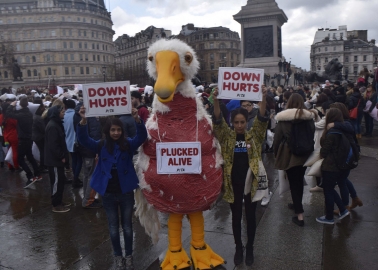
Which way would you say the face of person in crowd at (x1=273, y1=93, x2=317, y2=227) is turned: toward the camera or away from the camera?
away from the camera

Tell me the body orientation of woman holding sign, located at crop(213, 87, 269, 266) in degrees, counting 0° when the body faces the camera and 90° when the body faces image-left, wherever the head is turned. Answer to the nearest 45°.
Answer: approximately 0°

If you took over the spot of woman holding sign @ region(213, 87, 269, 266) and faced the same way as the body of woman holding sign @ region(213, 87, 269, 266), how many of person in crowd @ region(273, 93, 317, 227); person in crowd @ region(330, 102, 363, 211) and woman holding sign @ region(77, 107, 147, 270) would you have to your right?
1
